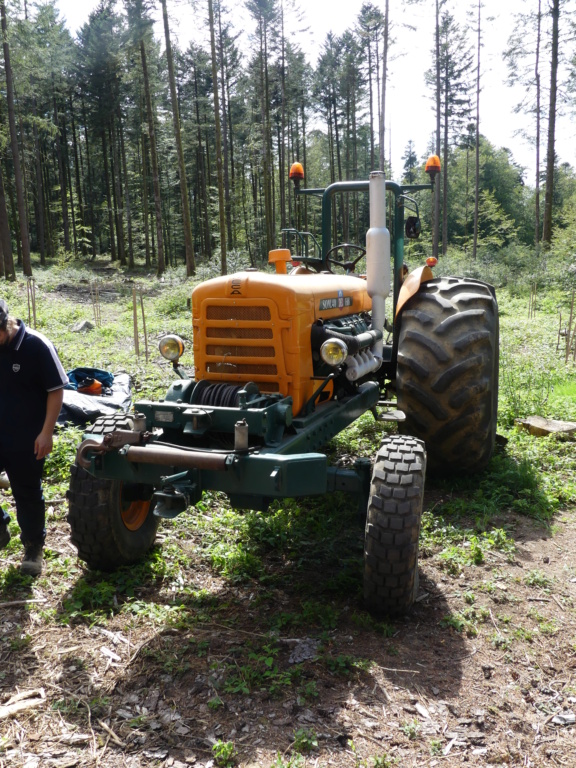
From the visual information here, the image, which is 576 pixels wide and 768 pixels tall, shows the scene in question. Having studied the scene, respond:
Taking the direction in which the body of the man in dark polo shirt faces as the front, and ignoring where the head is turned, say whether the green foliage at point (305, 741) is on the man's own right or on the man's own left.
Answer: on the man's own left

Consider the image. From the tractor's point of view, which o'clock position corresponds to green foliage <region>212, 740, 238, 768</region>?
The green foliage is roughly at 11 o'clock from the tractor.

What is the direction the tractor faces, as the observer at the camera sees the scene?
facing the viewer and to the left of the viewer

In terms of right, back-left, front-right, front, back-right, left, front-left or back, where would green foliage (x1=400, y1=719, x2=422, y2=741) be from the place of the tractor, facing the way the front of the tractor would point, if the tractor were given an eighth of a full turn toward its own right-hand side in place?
left

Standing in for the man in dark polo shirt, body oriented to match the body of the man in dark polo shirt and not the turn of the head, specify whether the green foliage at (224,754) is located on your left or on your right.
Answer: on your left
